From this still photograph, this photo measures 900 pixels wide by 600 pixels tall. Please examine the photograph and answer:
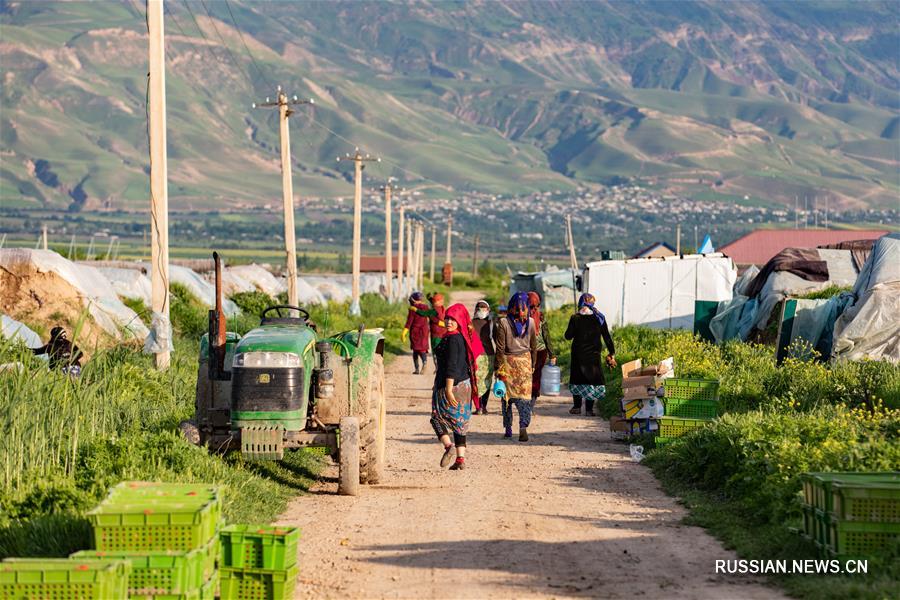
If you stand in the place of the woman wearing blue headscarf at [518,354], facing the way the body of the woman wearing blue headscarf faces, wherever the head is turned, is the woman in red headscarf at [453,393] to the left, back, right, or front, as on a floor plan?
front

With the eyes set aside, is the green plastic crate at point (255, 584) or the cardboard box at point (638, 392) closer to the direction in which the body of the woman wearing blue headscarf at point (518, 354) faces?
the green plastic crate

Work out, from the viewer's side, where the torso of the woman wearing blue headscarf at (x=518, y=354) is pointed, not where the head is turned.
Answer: toward the camera

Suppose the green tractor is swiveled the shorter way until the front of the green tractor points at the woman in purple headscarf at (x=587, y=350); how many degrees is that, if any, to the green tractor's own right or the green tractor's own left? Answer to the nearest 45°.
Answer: approximately 135° to the green tractor's own left

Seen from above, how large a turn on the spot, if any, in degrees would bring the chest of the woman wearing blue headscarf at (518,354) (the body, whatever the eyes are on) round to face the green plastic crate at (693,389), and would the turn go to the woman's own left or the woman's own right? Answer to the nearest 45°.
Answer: approximately 45° to the woman's own left

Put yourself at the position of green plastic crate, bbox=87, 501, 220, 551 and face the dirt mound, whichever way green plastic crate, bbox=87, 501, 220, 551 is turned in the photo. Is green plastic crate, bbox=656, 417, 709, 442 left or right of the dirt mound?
right

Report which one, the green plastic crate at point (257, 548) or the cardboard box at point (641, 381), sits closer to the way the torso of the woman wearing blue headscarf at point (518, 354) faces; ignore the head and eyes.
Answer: the green plastic crate

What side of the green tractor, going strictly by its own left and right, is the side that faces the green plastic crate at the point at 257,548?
front

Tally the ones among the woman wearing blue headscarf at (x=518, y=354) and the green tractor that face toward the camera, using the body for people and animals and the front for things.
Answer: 2

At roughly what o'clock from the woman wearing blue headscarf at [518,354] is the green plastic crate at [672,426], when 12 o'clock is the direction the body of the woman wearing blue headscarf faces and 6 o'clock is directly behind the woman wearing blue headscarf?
The green plastic crate is roughly at 10 o'clock from the woman wearing blue headscarf.

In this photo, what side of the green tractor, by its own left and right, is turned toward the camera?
front

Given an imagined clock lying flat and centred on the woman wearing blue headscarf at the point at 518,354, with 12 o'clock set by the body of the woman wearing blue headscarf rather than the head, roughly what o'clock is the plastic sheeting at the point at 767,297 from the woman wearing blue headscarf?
The plastic sheeting is roughly at 7 o'clock from the woman wearing blue headscarf.
